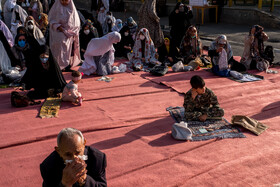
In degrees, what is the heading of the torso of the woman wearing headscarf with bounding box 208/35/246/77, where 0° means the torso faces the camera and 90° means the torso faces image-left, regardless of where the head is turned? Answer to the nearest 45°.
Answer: approximately 0°

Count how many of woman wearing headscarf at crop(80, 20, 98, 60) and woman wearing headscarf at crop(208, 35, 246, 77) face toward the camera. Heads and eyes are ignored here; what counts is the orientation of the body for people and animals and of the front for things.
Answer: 2

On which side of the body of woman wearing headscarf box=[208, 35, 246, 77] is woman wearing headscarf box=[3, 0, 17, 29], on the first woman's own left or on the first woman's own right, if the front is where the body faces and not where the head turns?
on the first woman's own right

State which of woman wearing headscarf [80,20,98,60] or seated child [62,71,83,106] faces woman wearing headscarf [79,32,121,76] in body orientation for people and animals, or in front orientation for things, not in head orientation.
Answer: woman wearing headscarf [80,20,98,60]

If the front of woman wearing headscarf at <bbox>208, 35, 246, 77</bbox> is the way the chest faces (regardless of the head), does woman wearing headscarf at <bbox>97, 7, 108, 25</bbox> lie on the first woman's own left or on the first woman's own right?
on the first woman's own right

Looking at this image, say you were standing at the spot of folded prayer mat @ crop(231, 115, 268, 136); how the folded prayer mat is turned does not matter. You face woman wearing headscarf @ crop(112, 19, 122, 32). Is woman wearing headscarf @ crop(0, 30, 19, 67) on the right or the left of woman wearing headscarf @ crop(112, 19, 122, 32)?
left

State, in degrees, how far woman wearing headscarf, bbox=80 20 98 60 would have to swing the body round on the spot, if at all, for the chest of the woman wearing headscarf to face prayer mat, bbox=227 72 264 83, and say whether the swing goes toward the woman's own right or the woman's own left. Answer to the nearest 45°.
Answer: approximately 45° to the woman's own left
